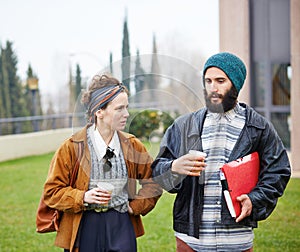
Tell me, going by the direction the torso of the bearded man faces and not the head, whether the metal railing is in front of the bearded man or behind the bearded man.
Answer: behind

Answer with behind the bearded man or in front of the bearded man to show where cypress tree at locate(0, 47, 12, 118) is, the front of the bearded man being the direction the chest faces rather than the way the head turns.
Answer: behind

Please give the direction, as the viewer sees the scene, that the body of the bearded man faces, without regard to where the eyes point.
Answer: toward the camera

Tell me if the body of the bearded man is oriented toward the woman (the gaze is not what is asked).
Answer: no

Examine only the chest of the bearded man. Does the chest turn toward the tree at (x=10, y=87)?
no

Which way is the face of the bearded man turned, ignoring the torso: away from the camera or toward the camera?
toward the camera
